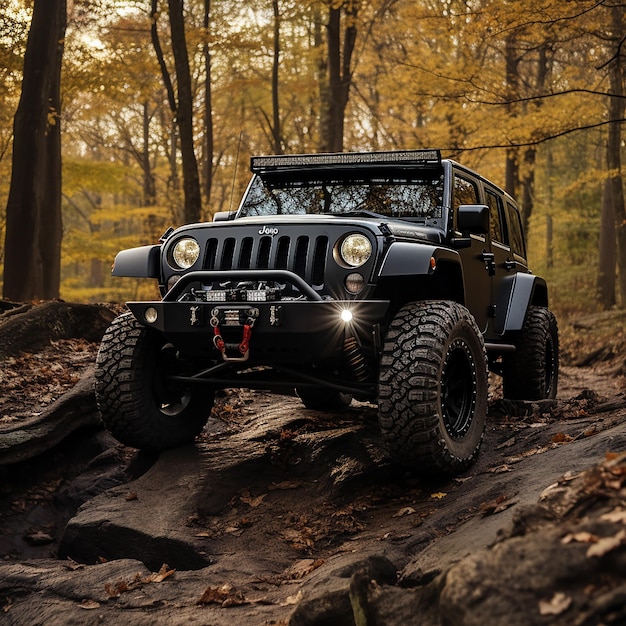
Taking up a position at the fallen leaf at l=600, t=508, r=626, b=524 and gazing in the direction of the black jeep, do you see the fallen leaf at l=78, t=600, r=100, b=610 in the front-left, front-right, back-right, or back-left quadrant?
front-left

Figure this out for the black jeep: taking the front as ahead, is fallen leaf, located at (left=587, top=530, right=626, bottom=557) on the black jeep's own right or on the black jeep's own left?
on the black jeep's own left

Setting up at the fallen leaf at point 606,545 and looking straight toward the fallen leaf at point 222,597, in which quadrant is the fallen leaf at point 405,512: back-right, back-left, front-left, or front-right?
front-right

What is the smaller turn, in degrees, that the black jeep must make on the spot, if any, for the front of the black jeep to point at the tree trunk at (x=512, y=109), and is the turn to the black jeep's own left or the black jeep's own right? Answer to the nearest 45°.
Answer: approximately 135° to the black jeep's own right

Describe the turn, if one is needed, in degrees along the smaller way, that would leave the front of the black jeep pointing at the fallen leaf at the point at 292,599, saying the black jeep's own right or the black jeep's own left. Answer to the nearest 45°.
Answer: approximately 45° to the black jeep's own left

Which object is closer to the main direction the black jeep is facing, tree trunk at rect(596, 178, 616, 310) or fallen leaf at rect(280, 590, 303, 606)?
the fallen leaf

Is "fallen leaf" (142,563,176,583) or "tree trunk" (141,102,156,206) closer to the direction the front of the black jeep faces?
the fallen leaf

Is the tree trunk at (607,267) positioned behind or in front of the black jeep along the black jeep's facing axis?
behind

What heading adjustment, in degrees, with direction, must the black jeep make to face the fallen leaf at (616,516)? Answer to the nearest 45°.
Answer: approximately 45° to its left

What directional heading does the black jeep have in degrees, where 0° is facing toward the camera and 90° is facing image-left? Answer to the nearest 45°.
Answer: approximately 45°

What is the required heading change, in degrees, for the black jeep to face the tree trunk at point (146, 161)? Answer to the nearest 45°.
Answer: approximately 135° to its right

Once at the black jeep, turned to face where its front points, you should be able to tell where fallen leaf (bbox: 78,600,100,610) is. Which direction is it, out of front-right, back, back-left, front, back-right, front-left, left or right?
front

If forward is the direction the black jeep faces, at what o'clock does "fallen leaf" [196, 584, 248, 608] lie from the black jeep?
The fallen leaf is roughly at 11 o'clock from the black jeep.
